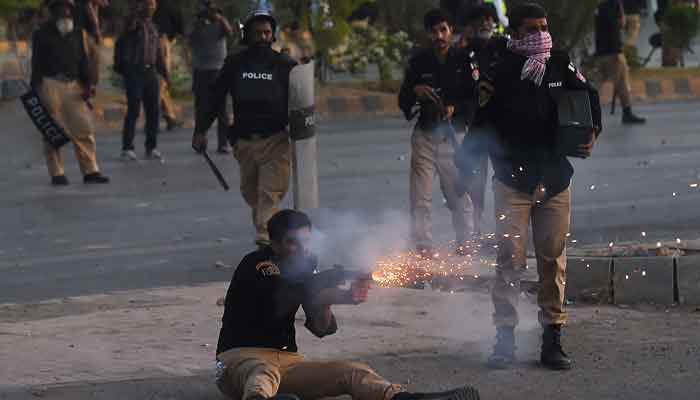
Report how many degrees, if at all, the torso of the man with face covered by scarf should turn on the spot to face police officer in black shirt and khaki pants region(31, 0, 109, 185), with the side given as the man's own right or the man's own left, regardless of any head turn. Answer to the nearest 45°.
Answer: approximately 135° to the man's own right

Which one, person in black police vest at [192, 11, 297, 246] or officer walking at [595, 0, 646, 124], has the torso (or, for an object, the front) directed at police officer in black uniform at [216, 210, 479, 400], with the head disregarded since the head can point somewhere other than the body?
person in black police vest at [192, 11, 297, 246]

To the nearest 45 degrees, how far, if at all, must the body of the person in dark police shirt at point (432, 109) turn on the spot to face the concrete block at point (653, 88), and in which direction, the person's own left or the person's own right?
approximately 180°

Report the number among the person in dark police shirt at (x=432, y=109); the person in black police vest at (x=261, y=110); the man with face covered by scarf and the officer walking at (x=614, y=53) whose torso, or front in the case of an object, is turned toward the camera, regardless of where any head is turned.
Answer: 3

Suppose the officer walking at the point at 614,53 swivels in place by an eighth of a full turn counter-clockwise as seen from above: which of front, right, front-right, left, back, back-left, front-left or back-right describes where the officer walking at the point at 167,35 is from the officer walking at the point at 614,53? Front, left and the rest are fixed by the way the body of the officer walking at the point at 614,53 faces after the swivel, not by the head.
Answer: back-left

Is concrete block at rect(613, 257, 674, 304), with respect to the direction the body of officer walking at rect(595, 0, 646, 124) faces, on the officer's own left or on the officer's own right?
on the officer's own right

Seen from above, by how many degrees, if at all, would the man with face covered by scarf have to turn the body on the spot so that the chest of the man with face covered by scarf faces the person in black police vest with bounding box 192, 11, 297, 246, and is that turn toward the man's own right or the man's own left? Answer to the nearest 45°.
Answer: approximately 135° to the man's own right

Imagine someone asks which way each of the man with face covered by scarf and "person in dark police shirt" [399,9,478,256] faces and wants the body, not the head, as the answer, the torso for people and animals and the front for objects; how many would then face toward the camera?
2

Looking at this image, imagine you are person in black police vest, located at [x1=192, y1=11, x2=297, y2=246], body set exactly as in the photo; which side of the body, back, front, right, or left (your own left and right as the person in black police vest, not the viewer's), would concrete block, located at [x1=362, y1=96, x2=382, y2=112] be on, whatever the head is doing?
back

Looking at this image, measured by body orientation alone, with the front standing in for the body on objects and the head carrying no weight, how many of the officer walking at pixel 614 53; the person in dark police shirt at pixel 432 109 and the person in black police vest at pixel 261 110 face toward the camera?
2

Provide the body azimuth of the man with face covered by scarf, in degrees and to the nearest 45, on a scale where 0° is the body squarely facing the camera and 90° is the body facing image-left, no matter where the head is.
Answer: approximately 0°

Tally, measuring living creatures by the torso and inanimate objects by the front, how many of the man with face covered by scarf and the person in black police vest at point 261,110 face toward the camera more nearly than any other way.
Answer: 2
